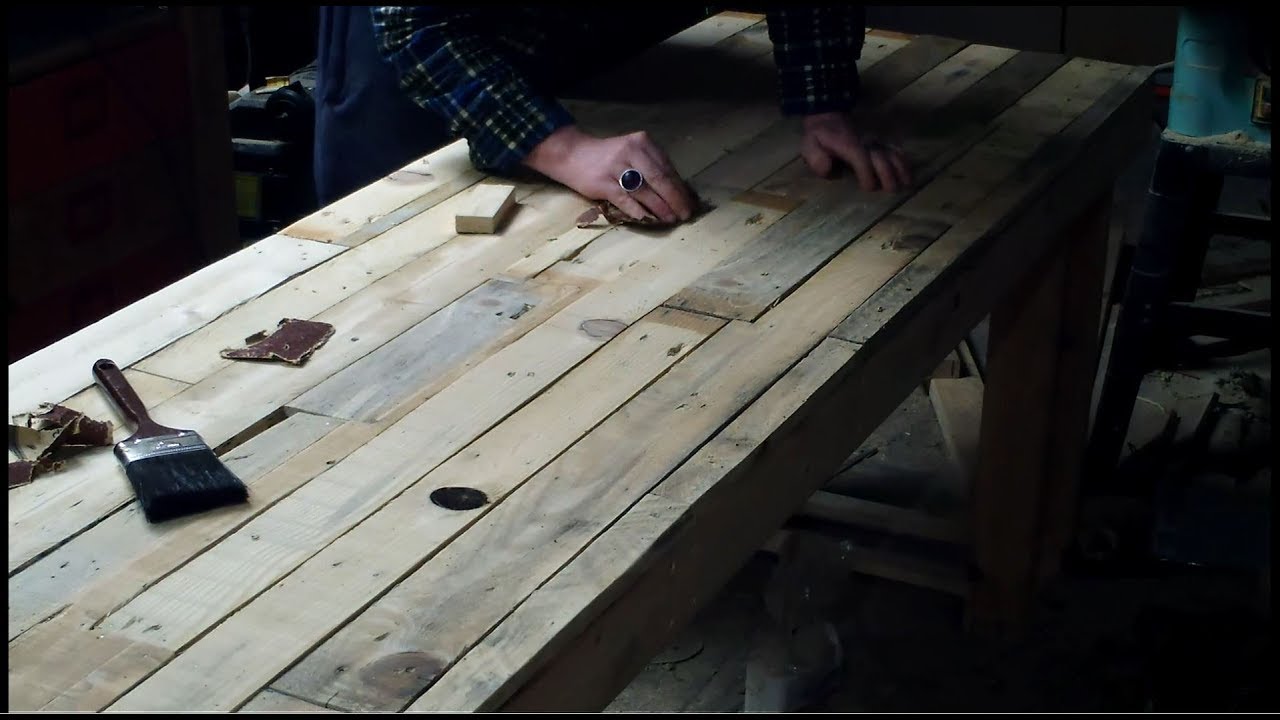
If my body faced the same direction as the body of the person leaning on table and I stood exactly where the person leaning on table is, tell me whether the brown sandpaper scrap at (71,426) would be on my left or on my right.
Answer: on my right

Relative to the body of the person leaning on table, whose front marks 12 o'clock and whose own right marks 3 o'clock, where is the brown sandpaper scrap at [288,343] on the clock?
The brown sandpaper scrap is roughly at 2 o'clock from the person leaning on table.

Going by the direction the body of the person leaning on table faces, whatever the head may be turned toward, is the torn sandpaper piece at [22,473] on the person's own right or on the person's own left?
on the person's own right

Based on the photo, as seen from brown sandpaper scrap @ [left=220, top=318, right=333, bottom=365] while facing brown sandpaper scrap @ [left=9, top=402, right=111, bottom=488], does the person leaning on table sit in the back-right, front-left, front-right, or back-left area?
back-right

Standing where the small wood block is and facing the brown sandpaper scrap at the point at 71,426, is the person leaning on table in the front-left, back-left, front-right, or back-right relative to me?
back-right

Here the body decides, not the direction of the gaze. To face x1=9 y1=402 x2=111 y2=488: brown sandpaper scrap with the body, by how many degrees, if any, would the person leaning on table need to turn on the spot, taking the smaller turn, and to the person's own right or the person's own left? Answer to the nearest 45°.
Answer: approximately 90° to the person's own right
